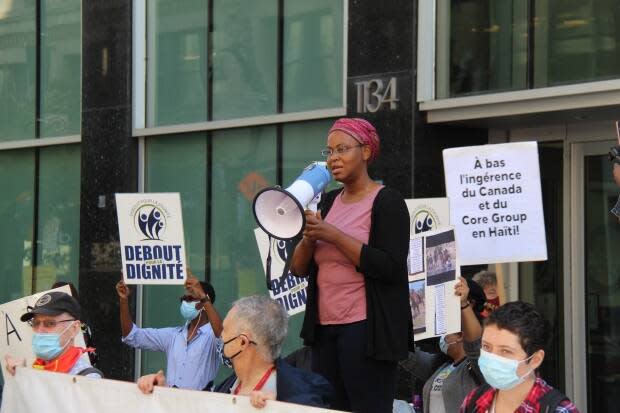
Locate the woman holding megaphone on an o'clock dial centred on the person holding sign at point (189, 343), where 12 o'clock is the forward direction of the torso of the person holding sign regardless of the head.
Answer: The woman holding megaphone is roughly at 10 o'clock from the person holding sign.

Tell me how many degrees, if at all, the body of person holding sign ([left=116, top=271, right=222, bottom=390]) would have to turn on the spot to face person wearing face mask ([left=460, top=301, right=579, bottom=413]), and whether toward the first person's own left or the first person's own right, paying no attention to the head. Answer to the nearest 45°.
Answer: approximately 45° to the first person's own left

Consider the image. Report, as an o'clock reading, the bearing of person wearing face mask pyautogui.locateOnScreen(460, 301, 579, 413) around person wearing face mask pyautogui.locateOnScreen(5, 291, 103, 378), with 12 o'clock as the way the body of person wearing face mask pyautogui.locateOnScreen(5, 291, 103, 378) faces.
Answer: person wearing face mask pyautogui.locateOnScreen(460, 301, 579, 413) is roughly at 9 o'clock from person wearing face mask pyautogui.locateOnScreen(5, 291, 103, 378).

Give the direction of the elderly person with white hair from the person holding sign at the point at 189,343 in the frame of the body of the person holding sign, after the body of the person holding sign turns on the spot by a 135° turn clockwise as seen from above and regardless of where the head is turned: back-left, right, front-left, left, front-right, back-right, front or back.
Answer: back

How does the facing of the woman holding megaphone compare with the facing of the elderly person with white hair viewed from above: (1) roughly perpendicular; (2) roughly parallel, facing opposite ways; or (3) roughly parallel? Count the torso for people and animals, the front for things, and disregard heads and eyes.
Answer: roughly parallel

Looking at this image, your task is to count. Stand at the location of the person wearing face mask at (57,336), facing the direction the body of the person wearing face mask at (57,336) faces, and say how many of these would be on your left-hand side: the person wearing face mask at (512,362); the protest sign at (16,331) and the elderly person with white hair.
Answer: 2

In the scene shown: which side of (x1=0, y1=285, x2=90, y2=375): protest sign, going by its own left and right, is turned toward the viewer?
front

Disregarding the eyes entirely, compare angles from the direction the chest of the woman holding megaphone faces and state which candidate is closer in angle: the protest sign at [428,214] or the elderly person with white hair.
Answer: the elderly person with white hair

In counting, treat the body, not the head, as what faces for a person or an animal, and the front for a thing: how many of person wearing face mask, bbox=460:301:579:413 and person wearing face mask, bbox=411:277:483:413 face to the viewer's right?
0

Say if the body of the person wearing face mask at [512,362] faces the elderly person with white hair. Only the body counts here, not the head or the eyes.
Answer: no

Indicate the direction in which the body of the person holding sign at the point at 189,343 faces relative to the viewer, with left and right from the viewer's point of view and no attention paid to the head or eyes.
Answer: facing the viewer and to the left of the viewer

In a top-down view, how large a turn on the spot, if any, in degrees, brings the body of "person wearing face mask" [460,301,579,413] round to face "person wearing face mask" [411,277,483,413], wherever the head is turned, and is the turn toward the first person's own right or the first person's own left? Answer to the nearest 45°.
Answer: approximately 135° to the first person's own right

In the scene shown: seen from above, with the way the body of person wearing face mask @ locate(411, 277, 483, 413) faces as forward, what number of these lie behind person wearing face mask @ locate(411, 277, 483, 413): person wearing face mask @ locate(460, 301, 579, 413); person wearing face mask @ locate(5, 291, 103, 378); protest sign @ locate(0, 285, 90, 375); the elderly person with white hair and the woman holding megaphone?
0
